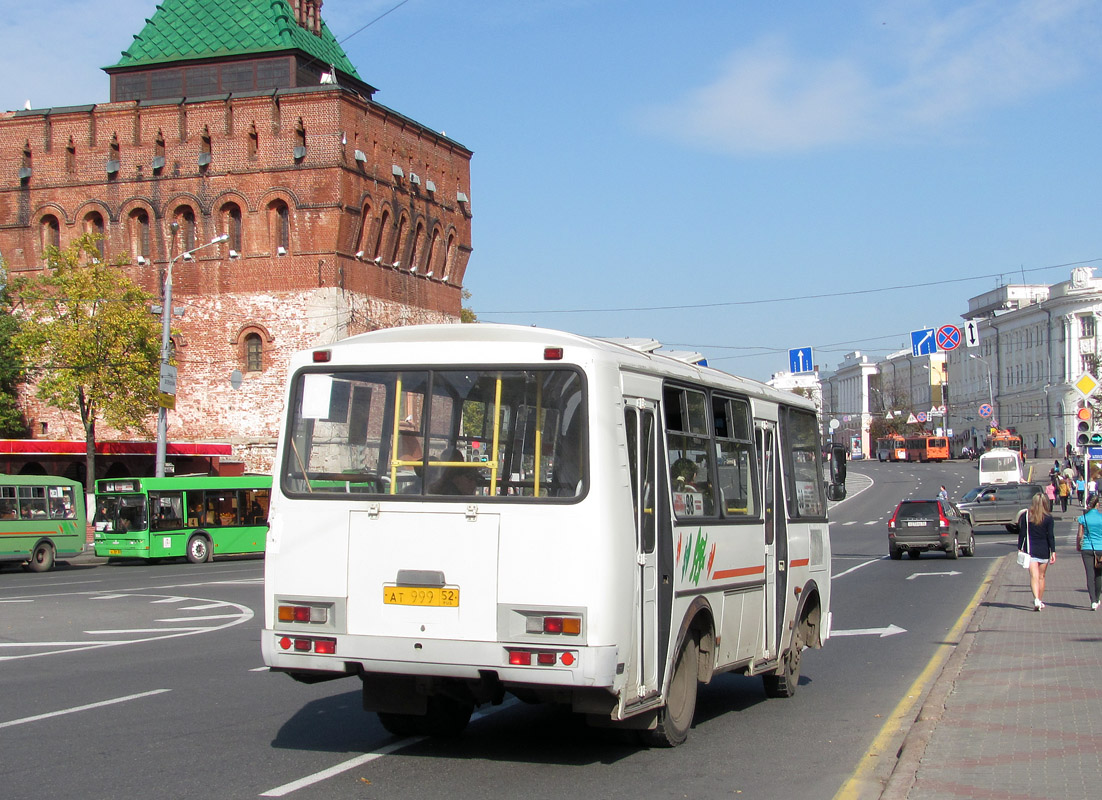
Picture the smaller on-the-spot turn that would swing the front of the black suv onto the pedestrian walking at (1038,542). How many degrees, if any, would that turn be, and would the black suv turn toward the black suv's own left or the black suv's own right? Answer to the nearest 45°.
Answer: approximately 135° to the black suv's own right

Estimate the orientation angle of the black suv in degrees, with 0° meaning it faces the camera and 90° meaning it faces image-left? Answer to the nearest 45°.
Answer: approximately 225°

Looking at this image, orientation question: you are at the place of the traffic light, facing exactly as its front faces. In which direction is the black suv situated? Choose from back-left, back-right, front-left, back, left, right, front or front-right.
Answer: right

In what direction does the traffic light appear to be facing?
toward the camera

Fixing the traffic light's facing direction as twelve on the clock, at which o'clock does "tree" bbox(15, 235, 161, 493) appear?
The tree is roughly at 3 o'clock from the traffic light.

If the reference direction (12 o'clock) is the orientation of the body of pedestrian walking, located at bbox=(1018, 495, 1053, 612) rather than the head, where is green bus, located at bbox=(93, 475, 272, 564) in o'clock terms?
The green bus is roughly at 10 o'clock from the pedestrian walking.

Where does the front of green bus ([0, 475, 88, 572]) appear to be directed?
to the viewer's left

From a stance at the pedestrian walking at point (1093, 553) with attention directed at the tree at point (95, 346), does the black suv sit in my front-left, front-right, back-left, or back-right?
front-right

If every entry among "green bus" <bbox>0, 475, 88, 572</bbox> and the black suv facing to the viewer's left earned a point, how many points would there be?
1
